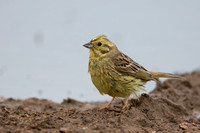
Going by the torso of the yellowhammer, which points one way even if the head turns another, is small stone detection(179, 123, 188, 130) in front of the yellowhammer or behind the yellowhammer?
behind

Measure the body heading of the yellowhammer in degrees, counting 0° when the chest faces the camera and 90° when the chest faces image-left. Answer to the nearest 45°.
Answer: approximately 90°
